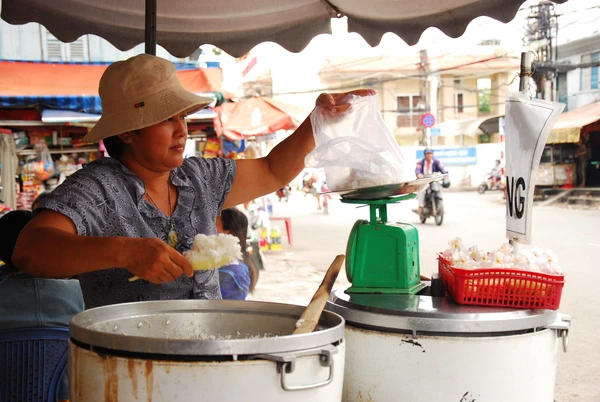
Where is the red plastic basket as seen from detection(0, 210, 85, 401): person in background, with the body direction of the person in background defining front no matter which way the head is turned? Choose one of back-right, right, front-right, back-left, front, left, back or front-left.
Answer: back-right

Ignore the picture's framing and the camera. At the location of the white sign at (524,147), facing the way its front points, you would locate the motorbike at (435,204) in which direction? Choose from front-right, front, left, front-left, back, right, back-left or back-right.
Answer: back-right

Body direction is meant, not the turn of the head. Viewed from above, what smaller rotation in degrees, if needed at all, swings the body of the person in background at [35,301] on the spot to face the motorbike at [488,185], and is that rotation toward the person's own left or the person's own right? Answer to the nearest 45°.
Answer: approximately 45° to the person's own right

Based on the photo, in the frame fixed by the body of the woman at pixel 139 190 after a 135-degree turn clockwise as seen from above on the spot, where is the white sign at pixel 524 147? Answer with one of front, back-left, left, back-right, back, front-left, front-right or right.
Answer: back

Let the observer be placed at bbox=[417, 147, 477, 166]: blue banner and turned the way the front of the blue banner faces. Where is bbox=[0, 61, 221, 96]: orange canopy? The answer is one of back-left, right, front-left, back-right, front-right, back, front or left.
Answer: front

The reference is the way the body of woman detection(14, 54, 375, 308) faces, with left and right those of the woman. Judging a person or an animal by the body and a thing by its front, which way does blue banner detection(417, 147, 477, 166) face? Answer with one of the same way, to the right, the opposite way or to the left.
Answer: to the right

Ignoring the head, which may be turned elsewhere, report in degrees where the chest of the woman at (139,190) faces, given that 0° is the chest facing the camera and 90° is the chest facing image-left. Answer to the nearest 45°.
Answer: approximately 315°

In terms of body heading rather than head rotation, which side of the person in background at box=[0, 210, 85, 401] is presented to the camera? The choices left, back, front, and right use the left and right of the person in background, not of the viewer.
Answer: back

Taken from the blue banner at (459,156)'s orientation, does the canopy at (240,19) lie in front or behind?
in front

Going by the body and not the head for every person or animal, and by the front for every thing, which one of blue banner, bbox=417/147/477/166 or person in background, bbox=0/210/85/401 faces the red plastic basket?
the blue banner

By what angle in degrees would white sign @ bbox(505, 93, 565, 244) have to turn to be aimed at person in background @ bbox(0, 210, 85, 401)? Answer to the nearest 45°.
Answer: approximately 45° to its right

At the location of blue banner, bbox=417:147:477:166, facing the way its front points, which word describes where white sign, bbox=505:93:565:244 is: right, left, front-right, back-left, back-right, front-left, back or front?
front

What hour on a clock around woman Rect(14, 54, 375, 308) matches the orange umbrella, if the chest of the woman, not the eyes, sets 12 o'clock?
The orange umbrella is roughly at 8 o'clock from the woman.

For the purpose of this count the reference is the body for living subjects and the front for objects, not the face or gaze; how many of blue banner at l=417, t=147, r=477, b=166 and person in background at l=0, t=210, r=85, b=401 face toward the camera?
1

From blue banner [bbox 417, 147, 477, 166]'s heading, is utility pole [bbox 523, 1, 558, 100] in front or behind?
in front

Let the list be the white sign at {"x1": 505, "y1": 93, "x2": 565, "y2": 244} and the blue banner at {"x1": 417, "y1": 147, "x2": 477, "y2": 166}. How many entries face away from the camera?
0

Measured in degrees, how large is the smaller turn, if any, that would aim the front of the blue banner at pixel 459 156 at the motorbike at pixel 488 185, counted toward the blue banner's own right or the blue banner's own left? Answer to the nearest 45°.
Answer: approximately 45° to the blue banner's own left

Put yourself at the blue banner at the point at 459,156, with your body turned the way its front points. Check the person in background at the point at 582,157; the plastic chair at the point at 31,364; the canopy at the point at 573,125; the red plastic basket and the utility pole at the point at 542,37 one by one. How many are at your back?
0

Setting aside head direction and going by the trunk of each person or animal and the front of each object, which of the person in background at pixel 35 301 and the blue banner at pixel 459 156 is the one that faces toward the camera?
the blue banner

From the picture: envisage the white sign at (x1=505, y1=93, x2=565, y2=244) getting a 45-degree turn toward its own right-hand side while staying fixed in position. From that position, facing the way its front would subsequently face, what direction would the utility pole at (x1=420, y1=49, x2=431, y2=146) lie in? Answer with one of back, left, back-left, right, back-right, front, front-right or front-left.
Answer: right

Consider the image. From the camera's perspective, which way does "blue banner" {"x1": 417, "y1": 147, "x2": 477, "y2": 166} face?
toward the camera
